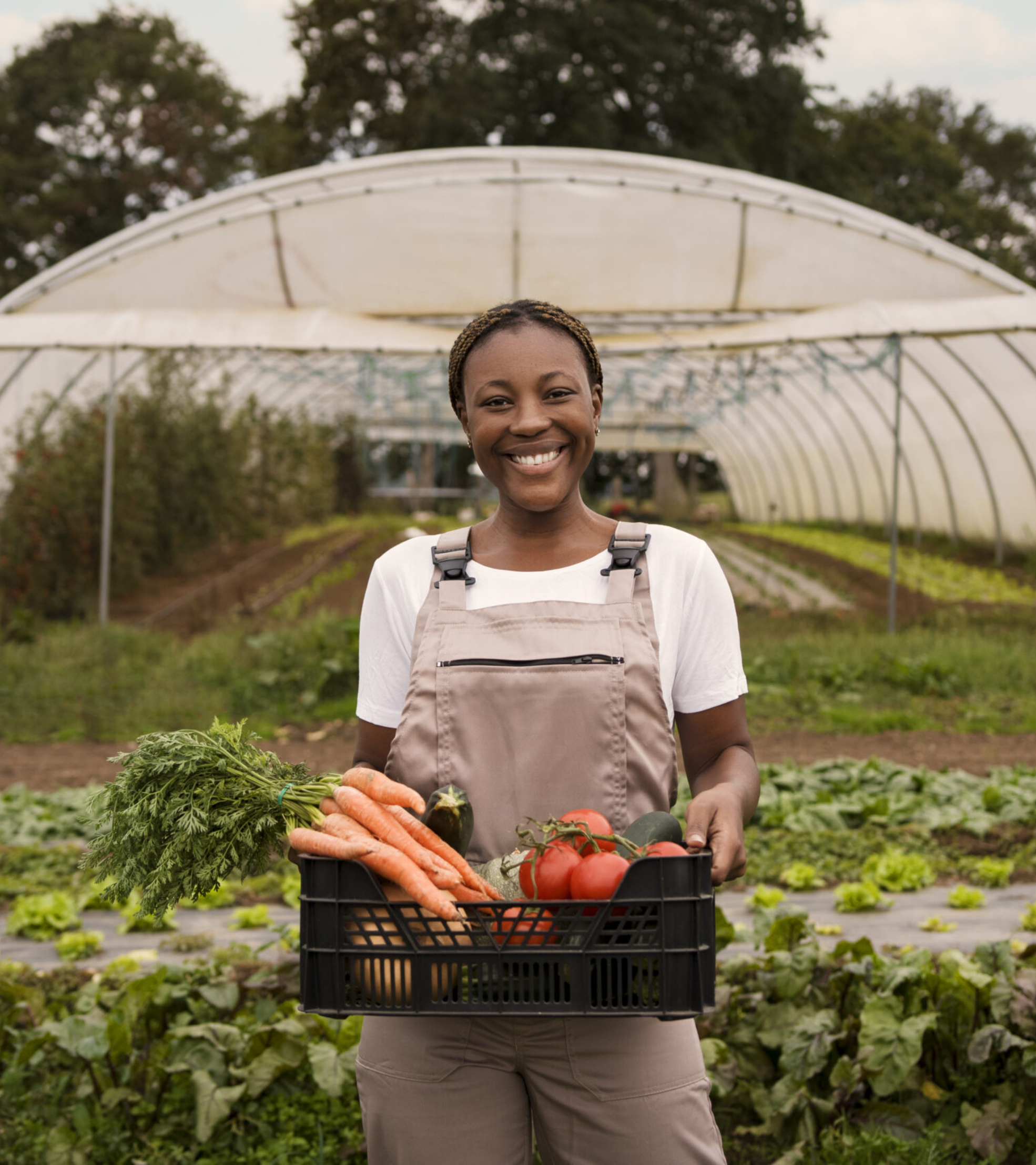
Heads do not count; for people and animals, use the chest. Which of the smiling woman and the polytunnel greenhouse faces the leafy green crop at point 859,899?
the polytunnel greenhouse

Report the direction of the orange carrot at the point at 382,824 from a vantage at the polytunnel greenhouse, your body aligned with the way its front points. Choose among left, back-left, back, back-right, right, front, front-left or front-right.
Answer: front

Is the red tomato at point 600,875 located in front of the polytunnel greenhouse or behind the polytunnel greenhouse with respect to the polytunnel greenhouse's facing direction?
in front

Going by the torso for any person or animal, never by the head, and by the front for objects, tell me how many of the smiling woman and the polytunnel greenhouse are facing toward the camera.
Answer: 2

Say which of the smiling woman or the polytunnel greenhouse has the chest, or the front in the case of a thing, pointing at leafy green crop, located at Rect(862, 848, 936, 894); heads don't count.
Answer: the polytunnel greenhouse

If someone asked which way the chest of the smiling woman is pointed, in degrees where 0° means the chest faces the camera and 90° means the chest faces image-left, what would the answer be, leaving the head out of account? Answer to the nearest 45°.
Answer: approximately 0°

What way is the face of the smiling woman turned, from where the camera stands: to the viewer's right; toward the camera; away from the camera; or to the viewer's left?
toward the camera

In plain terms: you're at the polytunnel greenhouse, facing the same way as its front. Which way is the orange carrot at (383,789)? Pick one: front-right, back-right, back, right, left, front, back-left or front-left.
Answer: front

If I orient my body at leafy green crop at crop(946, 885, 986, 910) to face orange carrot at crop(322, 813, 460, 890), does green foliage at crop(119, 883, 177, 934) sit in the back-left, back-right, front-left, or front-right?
front-right

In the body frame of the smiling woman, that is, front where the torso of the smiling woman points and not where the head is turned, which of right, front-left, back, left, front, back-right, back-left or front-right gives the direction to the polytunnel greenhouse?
back

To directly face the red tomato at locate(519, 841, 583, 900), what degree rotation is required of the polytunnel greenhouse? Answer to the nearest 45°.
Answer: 0° — it already faces it

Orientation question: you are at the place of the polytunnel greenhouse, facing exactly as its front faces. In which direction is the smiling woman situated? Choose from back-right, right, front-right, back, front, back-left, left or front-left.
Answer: front

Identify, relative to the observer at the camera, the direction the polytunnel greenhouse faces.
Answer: facing the viewer

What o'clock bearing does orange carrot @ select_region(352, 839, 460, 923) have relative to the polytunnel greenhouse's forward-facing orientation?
The orange carrot is roughly at 12 o'clock from the polytunnel greenhouse.

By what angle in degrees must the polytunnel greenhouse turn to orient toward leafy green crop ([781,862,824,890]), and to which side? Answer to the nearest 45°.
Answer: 0° — it already faces it

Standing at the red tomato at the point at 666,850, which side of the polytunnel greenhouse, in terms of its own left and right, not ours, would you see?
front
